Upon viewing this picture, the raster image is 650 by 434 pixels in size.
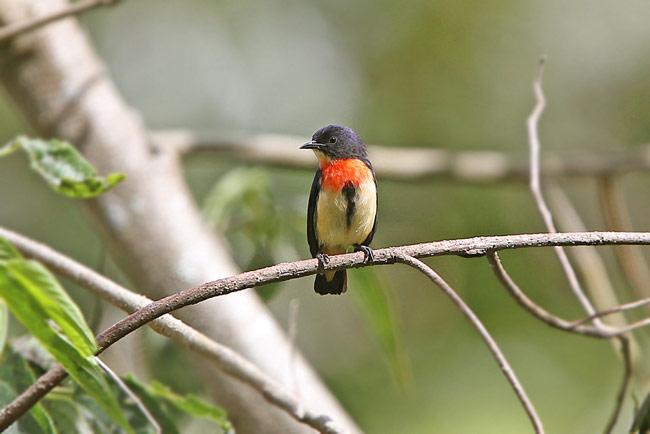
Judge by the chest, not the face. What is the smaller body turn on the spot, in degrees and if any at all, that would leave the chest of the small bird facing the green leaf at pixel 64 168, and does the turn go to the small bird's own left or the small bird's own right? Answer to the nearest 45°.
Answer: approximately 45° to the small bird's own right

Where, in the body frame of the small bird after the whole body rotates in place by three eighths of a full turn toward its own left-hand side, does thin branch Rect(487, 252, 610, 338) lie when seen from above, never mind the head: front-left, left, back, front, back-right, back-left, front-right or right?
right

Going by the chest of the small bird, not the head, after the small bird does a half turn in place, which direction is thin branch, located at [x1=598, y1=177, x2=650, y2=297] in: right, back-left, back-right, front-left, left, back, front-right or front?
right

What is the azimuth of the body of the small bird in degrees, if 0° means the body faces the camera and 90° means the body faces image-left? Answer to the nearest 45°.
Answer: approximately 0°

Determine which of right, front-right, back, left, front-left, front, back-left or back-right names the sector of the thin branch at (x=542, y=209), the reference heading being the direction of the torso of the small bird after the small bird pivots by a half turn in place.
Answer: back-right
